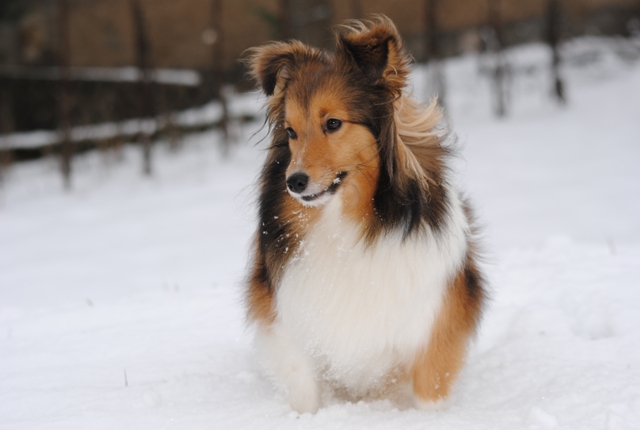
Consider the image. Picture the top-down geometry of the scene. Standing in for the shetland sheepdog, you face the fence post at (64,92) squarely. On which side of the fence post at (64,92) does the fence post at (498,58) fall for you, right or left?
right

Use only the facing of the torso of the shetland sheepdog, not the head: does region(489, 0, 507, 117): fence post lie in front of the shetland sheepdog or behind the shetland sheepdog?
behind

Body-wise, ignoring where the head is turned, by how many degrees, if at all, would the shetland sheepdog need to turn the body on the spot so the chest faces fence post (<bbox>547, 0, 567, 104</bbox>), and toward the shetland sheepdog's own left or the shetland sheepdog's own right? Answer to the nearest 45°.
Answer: approximately 180°

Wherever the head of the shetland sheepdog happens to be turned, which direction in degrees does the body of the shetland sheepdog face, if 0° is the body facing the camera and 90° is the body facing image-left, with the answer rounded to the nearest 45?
approximately 0°

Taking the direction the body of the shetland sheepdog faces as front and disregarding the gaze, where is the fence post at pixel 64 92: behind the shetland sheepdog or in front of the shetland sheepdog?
behind
